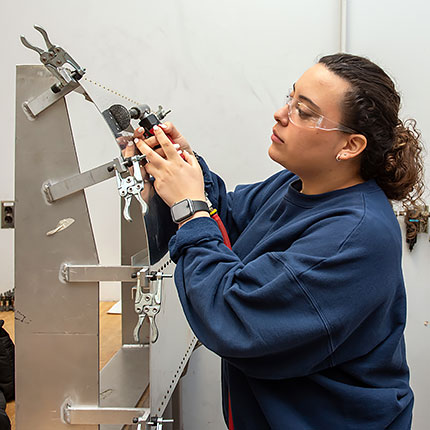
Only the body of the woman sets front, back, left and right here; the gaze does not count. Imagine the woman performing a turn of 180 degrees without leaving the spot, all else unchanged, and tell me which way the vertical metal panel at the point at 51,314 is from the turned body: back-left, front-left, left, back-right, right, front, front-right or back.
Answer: back

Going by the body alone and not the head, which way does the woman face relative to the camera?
to the viewer's left

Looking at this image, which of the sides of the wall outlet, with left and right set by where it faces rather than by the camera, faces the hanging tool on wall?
left

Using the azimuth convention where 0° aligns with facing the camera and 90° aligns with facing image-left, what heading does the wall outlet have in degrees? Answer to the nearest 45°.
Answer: approximately 0°

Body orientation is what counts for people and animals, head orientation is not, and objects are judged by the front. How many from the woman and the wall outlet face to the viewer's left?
1

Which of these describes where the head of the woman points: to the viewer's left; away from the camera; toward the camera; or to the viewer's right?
to the viewer's left

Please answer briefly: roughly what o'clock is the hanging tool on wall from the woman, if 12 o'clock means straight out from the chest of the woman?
The hanging tool on wall is roughly at 4 o'clock from the woman.
